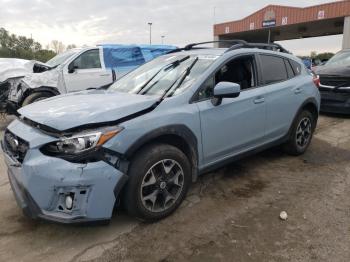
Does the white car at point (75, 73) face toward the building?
no

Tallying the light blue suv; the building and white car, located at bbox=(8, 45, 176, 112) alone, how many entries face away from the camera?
0

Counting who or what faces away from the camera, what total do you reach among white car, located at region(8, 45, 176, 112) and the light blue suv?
0

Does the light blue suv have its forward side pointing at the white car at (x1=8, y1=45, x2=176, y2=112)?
no

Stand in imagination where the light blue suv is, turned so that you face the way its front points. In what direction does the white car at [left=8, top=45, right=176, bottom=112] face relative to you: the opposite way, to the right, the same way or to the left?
the same way

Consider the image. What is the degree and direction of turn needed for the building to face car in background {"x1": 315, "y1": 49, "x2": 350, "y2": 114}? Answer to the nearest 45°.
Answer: approximately 45° to its left

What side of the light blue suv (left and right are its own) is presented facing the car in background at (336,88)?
back

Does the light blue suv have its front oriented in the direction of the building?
no

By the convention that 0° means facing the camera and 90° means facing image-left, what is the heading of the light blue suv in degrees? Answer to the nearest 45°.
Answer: approximately 45°

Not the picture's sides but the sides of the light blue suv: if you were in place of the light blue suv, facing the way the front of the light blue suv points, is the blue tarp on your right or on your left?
on your right

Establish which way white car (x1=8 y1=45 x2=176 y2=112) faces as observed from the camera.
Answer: facing the viewer and to the left of the viewer

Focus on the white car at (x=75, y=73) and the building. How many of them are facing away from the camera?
0

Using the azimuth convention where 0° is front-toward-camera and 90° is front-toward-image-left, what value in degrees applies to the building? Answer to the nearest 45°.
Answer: approximately 45°
